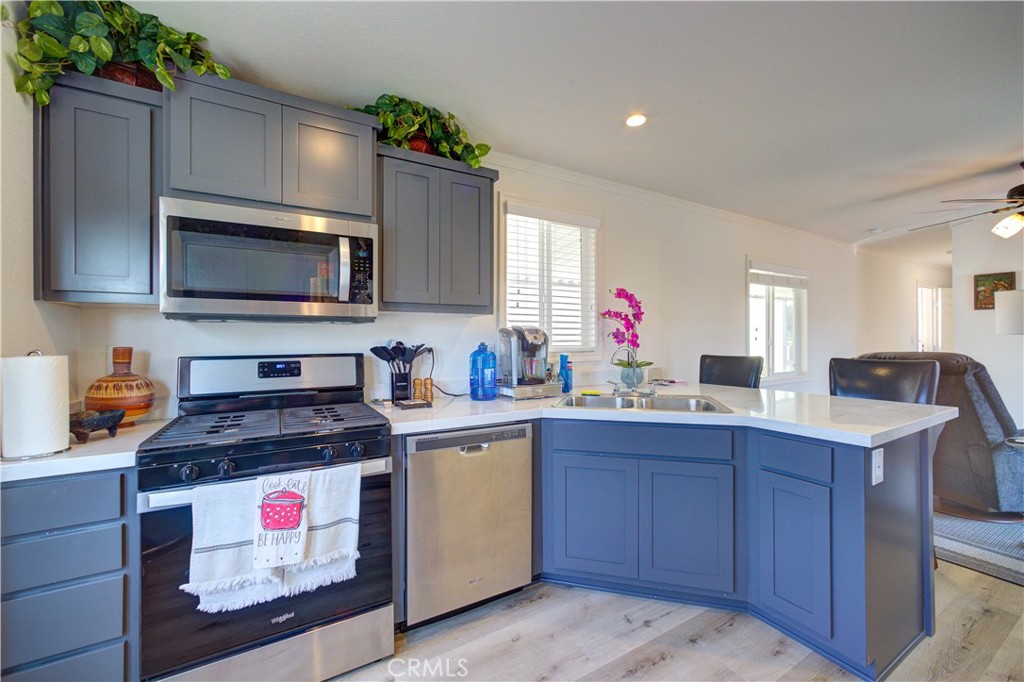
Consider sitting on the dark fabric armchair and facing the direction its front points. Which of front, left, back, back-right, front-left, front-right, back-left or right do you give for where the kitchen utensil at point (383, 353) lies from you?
back

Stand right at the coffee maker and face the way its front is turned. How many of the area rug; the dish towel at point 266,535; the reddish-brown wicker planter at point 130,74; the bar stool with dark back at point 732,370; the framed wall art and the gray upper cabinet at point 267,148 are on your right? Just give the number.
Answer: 3

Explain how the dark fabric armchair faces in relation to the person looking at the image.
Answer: facing away from the viewer and to the right of the viewer

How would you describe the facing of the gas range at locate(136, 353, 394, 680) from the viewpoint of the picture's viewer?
facing the viewer

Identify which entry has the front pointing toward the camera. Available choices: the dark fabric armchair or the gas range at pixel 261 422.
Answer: the gas range

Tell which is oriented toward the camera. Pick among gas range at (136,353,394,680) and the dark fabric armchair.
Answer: the gas range

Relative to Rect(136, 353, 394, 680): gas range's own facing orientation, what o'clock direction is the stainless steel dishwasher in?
The stainless steel dishwasher is roughly at 9 o'clock from the gas range.

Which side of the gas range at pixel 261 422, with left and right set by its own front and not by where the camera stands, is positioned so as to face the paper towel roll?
right

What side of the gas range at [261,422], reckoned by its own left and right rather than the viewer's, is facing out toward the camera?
front

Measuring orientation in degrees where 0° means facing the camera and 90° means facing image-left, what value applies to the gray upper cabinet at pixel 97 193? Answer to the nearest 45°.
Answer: approximately 0°

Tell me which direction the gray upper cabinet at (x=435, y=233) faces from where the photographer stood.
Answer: facing the viewer and to the right of the viewer

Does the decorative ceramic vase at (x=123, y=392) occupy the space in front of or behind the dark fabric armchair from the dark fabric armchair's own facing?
behind

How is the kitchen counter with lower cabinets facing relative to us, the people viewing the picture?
facing the viewer and to the left of the viewer
